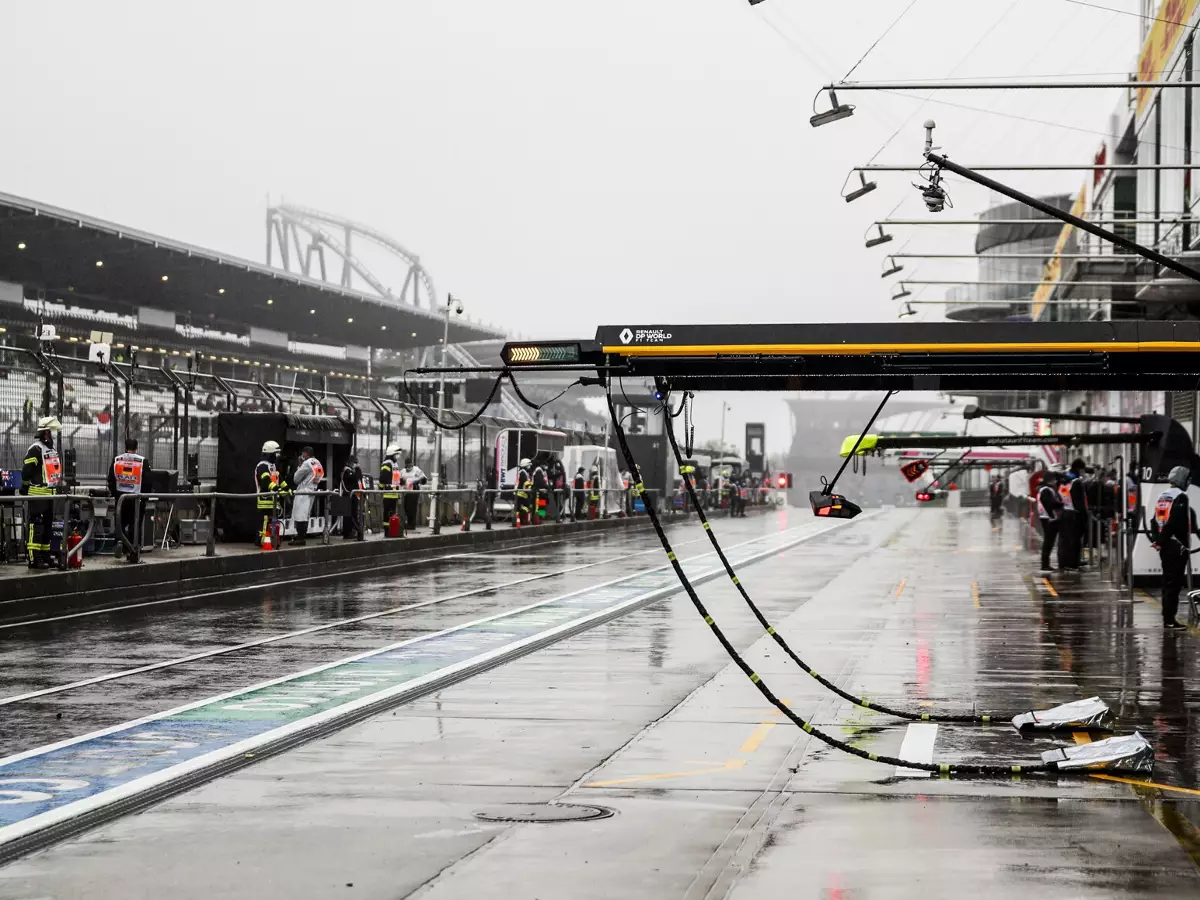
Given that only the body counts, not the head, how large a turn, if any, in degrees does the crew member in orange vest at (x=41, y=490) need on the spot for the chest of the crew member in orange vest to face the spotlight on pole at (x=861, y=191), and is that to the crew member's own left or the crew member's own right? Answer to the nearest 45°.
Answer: approximately 45° to the crew member's own left

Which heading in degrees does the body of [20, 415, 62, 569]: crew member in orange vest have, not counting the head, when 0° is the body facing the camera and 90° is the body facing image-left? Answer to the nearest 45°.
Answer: approximately 315°

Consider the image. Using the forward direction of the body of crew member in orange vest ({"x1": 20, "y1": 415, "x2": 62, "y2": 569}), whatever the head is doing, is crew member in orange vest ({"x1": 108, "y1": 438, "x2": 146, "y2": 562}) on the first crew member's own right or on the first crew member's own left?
on the first crew member's own left

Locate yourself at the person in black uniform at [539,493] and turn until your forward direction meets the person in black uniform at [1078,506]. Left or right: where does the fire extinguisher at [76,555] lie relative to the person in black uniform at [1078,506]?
right

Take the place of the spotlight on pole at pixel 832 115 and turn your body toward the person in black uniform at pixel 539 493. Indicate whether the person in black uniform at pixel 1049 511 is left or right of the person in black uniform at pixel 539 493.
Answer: right

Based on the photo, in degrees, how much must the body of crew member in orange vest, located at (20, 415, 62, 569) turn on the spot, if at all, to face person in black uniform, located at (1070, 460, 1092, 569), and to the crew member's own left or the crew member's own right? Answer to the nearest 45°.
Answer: approximately 45° to the crew member's own left

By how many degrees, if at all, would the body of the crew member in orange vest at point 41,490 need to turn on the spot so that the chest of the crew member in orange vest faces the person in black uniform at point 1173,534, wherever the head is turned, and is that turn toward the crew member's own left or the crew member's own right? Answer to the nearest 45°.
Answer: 0° — they already face them

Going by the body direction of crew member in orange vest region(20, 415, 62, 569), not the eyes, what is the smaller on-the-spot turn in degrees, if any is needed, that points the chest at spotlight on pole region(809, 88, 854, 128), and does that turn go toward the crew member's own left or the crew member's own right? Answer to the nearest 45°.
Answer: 0° — they already face it
